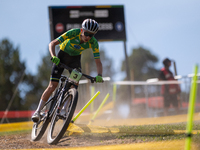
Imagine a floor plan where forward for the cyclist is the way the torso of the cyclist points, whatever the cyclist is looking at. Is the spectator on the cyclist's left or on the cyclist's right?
on the cyclist's left

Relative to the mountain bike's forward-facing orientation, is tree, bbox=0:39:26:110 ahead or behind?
behind

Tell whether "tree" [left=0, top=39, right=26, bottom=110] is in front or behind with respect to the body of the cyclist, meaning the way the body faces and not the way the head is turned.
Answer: behind

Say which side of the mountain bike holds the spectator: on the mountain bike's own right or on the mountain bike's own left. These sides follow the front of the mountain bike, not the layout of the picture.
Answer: on the mountain bike's own left
